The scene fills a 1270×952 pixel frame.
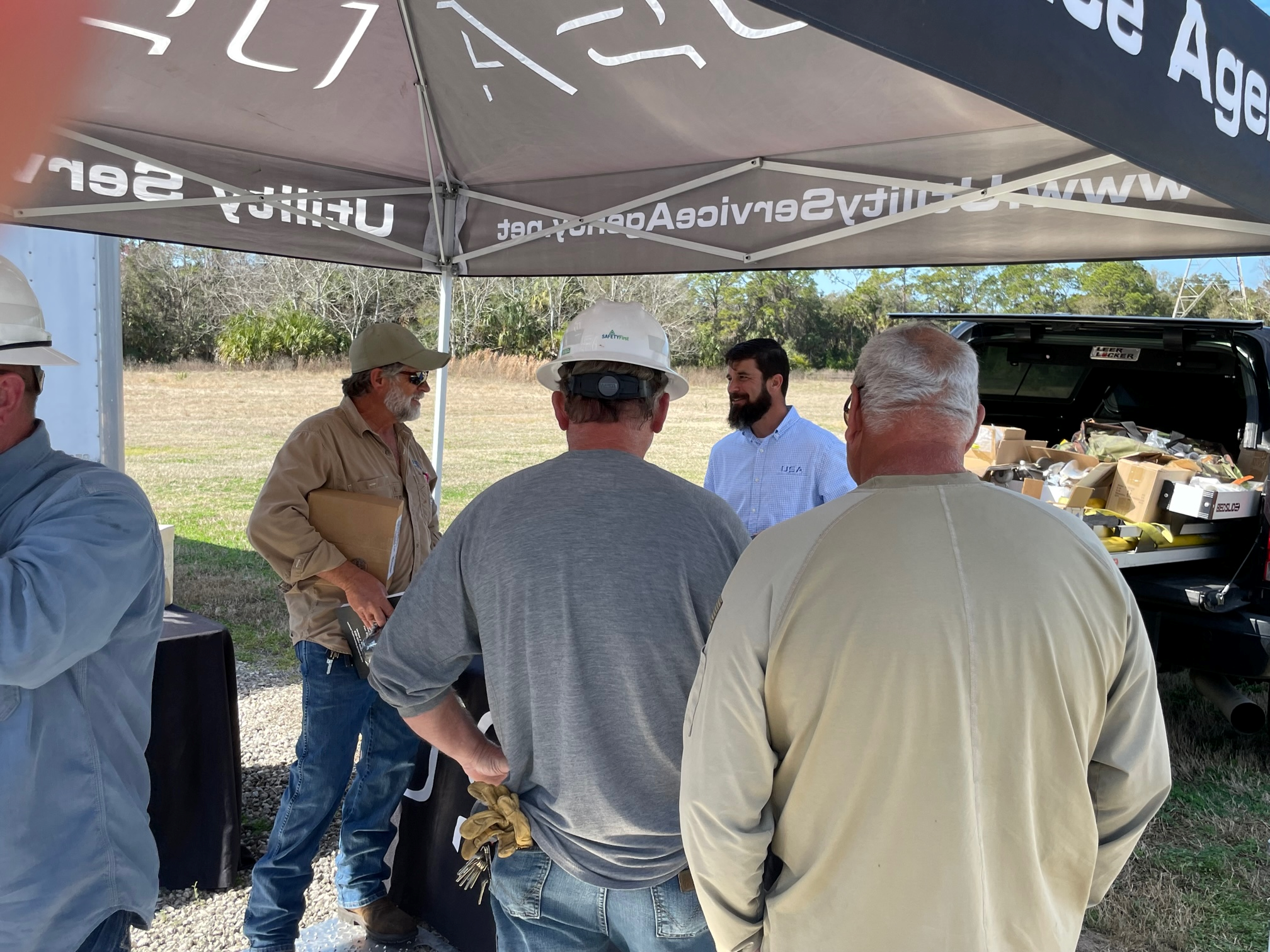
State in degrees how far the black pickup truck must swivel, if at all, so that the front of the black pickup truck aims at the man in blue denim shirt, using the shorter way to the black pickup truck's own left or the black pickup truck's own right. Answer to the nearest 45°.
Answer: approximately 180°

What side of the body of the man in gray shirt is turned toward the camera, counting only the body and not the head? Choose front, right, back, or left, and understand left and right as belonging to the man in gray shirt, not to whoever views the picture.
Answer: back

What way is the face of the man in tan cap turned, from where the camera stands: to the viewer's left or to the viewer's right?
to the viewer's right

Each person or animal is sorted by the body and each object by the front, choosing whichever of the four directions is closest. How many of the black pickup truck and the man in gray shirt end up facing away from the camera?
2

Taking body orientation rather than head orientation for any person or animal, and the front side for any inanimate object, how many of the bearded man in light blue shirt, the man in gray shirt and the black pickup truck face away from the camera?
2

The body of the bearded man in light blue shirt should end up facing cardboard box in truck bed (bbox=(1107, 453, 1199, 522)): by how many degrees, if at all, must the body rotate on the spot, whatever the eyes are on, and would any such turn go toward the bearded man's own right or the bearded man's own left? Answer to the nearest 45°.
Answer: approximately 135° to the bearded man's own left

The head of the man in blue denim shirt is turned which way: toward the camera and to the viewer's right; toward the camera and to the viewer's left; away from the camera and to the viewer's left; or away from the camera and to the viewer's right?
away from the camera and to the viewer's right

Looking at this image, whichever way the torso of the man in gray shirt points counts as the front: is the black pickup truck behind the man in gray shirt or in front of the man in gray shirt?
in front

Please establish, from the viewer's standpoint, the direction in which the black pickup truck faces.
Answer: facing away from the viewer

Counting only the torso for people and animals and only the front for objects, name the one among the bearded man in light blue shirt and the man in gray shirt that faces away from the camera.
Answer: the man in gray shirt

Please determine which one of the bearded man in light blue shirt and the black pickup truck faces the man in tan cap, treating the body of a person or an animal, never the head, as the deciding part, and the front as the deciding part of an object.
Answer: the bearded man in light blue shirt

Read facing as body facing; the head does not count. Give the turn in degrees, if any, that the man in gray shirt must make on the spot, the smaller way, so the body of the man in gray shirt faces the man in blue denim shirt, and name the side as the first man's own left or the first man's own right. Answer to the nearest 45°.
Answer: approximately 90° to the first man's own left

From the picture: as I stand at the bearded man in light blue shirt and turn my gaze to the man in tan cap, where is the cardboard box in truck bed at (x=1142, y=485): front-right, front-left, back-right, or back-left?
back-left

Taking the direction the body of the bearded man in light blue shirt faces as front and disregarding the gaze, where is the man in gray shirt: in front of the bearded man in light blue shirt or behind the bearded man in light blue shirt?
in front

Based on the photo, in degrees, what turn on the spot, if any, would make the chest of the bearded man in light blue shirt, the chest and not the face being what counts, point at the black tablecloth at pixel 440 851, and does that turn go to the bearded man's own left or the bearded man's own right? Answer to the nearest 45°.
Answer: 0° — they already face it

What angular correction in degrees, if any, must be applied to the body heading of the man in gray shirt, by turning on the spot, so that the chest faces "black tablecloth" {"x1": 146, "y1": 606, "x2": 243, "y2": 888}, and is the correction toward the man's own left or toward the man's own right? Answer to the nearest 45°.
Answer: approximately 45° to the man's own left

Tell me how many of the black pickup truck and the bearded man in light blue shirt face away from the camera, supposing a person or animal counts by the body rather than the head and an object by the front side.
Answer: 1

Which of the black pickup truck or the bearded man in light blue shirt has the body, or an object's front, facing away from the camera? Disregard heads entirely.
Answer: the black pickup truck
